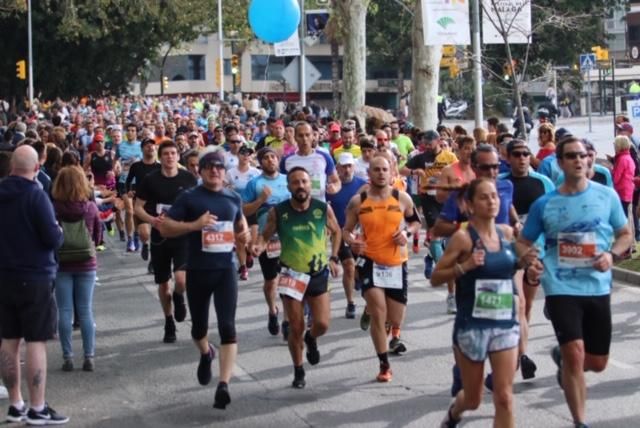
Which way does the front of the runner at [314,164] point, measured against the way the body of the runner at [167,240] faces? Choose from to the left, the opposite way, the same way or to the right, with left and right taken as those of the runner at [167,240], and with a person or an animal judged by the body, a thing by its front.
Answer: the same way

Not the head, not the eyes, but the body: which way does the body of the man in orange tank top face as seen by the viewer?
toward the camera

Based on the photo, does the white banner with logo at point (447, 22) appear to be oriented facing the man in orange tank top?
yes

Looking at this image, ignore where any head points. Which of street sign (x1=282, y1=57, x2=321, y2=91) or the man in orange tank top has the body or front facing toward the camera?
the man in orange tank top

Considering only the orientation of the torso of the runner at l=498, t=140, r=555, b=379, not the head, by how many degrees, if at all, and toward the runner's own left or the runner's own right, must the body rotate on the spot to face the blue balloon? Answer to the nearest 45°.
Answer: approximately 180°

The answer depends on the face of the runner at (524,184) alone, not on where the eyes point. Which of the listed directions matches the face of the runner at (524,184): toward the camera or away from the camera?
toward the camera

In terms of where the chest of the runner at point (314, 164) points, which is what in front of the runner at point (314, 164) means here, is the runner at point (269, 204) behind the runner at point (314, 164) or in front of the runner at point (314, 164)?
in front

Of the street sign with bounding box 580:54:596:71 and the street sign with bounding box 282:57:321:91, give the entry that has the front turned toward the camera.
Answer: the street sign with bounding box 580:54:596:71

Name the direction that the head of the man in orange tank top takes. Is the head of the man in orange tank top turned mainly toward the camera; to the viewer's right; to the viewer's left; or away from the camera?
toward the camera

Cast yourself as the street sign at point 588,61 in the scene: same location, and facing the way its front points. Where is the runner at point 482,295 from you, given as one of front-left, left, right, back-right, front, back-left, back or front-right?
front

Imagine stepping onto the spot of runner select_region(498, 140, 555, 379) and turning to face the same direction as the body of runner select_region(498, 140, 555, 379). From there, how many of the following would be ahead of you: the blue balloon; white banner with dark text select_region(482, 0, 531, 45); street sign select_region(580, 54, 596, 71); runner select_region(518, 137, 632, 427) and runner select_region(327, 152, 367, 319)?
1

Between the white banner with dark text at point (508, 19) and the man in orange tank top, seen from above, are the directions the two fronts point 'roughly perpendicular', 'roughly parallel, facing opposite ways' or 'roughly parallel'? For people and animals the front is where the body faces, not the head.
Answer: roughly parallel

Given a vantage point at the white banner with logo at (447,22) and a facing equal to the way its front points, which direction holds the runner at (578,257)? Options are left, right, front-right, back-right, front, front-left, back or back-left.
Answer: front

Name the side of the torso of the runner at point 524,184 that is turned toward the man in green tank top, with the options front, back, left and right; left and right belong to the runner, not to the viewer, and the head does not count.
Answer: right

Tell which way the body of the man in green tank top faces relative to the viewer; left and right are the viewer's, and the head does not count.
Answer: facing the viewer
